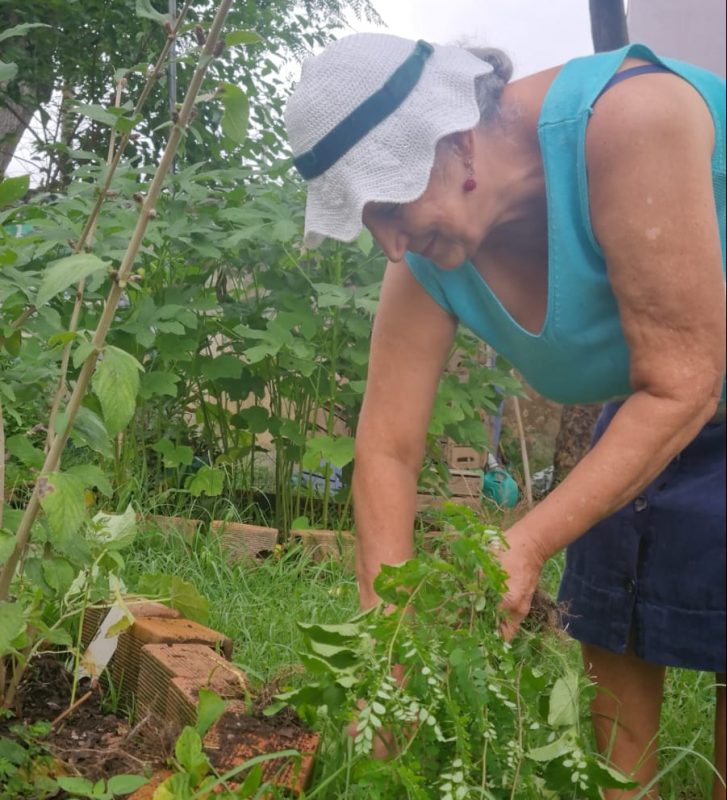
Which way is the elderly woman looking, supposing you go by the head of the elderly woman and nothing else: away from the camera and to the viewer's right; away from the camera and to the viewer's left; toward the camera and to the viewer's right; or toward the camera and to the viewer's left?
toward the camera and to the viewer's left

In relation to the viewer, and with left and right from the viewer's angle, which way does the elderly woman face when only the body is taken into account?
facing the viewer and to the left of the viewer

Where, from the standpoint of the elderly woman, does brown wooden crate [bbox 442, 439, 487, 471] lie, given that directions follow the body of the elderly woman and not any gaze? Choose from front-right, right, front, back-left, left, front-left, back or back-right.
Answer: back-right

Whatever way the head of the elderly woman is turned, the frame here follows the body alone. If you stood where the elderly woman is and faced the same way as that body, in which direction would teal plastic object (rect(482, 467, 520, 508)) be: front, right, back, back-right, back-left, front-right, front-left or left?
back-right

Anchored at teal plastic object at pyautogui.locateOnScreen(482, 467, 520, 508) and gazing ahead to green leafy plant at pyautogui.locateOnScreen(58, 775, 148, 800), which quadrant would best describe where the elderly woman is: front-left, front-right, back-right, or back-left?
front-left
